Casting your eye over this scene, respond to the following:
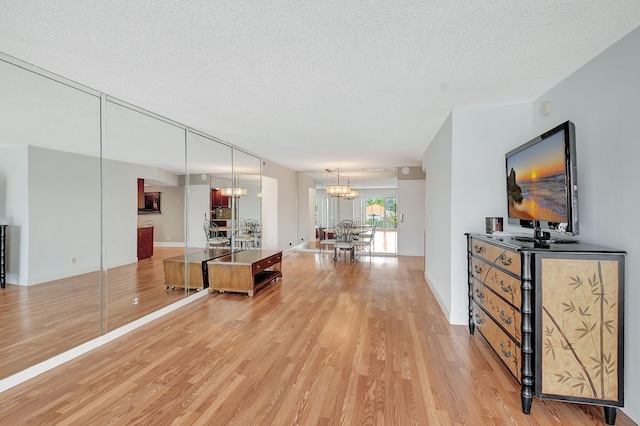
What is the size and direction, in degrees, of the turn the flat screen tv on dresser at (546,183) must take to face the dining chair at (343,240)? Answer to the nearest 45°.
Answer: approximately 90° to its right

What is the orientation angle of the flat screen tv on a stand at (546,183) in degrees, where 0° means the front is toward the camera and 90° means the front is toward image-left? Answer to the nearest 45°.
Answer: approximately 45°
